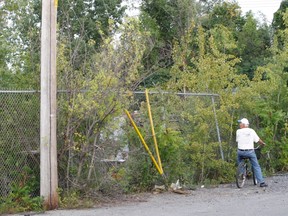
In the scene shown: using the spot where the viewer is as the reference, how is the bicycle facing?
facing away from the viewer and to the right of the viewer

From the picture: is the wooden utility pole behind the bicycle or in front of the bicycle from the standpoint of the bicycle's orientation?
behind
